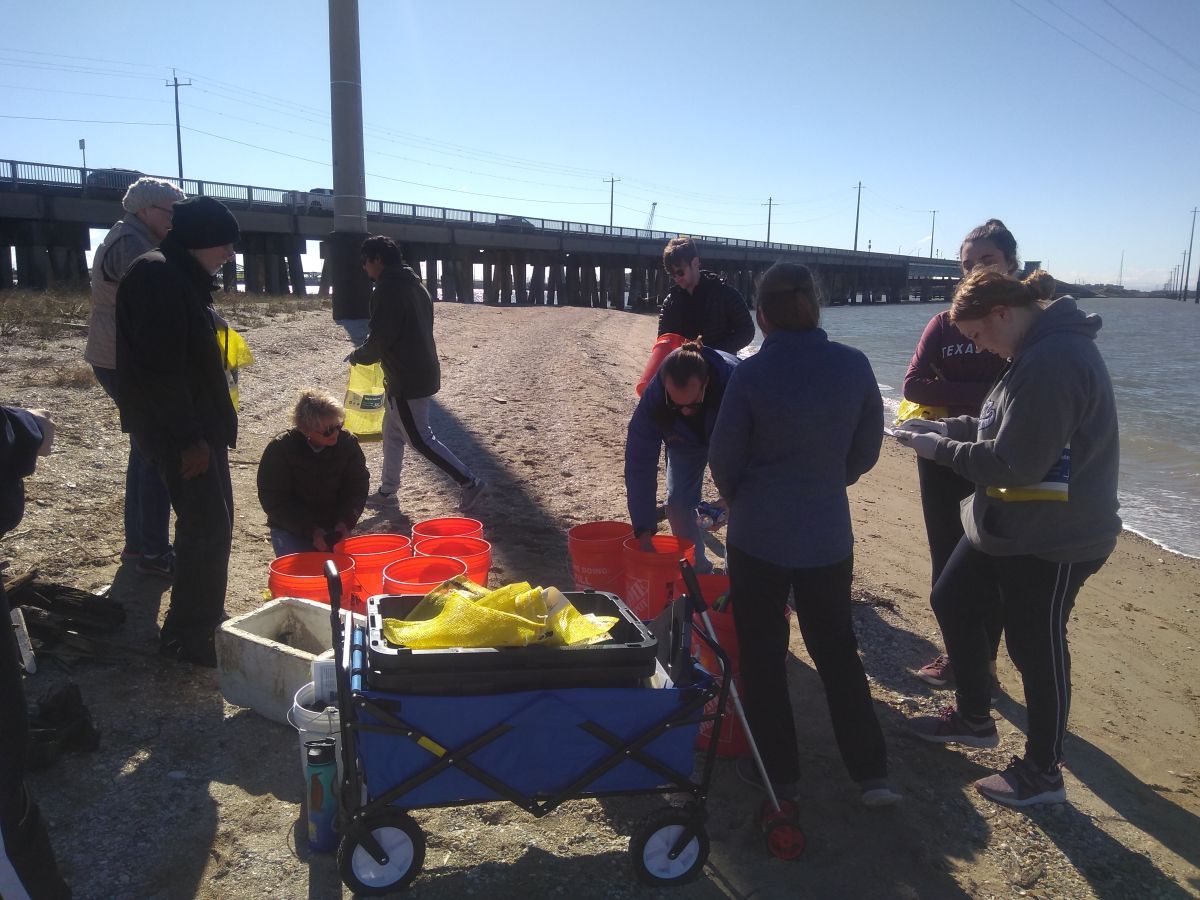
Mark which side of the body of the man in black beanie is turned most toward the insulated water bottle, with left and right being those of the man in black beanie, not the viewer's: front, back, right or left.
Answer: right

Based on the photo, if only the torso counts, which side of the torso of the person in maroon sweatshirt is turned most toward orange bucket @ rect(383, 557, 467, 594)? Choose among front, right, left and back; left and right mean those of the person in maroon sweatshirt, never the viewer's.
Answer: front

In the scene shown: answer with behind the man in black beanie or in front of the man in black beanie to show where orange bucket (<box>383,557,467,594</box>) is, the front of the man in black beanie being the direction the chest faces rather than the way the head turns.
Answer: in front

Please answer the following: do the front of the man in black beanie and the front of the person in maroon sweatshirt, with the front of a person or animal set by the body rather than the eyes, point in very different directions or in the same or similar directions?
very different directions

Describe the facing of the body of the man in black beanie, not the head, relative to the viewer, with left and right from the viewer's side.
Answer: facing to the right of the viewer

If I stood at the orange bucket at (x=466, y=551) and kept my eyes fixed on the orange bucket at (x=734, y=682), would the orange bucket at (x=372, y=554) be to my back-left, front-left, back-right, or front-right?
back-right

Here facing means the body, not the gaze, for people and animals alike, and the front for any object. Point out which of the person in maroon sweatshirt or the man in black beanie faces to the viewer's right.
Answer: the man in black beanie

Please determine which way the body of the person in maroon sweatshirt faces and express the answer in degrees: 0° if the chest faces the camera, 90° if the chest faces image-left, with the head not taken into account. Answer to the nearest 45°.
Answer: approximately 45°

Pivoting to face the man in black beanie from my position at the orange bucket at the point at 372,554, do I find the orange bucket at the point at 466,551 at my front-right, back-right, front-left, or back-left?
back-left

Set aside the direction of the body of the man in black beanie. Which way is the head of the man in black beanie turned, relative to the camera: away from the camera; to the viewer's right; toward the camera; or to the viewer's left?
to the viewer's right
